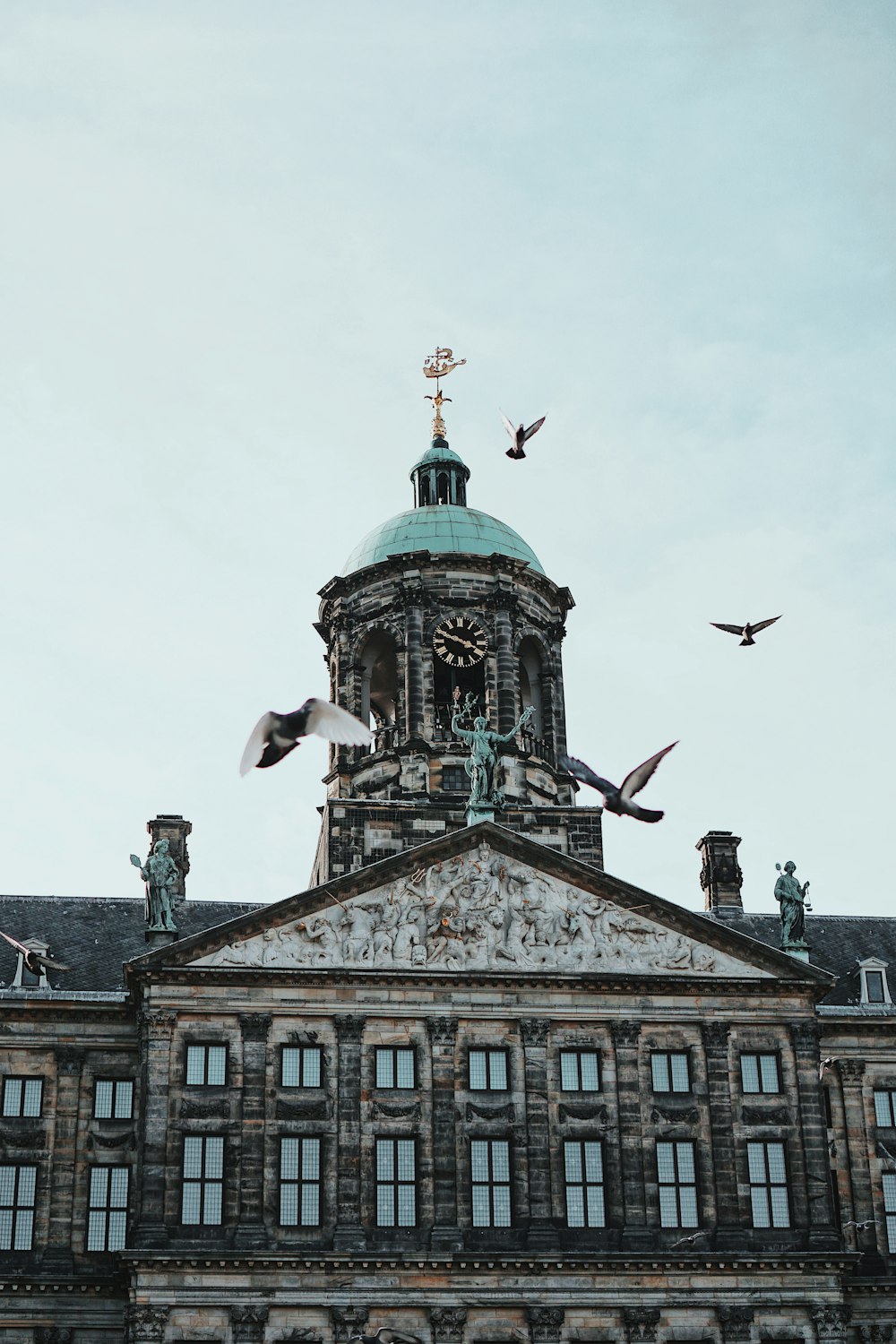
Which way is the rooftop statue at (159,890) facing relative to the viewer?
toward the camera

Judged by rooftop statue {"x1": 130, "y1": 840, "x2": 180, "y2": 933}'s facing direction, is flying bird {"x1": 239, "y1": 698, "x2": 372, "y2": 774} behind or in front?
in front

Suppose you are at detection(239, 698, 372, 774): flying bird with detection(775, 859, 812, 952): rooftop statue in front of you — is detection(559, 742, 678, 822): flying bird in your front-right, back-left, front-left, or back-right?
front-right

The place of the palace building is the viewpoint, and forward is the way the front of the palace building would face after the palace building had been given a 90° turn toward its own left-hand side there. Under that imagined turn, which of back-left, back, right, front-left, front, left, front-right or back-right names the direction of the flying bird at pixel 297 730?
right

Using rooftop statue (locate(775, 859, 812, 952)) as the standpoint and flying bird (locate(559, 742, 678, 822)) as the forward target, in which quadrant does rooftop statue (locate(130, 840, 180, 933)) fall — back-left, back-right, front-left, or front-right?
front-right

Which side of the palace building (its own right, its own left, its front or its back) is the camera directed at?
front

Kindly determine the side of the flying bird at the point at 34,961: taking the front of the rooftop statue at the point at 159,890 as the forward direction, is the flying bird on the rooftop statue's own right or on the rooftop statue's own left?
on the rooftop statue's own right

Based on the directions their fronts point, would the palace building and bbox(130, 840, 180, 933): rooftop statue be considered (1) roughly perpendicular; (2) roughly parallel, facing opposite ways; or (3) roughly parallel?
roughly parallel

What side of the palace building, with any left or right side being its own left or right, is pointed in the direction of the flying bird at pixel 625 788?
front

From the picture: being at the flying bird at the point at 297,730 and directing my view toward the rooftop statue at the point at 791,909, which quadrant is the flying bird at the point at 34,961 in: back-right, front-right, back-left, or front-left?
front-left
